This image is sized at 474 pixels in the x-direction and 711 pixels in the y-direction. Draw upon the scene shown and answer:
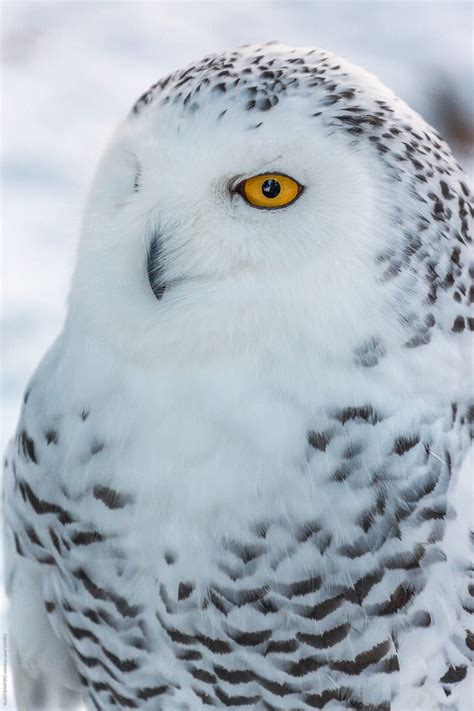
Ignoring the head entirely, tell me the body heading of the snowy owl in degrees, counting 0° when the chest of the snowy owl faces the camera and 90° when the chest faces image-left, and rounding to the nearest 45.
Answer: approximately 45°
